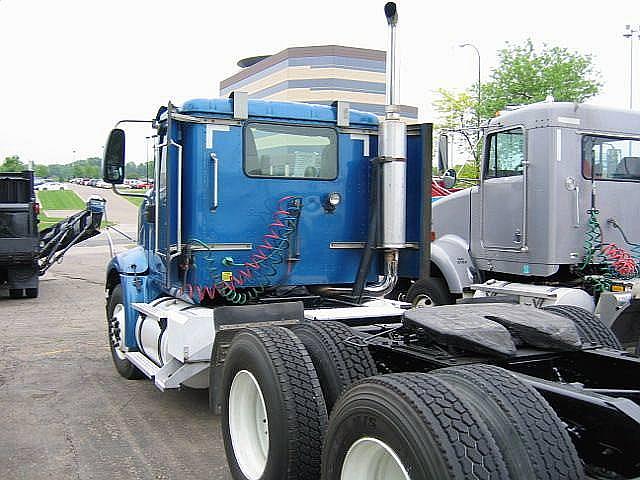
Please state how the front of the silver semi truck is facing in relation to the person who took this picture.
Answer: facing away from the viewer and to the left of the viewer

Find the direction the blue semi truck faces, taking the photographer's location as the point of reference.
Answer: facing away from the viewer and to the left of the viewer

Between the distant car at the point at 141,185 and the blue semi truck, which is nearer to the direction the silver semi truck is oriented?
the distant car

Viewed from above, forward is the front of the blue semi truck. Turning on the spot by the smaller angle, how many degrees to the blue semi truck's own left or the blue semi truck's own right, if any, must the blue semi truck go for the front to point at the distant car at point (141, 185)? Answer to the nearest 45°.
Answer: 0° — it already faces it

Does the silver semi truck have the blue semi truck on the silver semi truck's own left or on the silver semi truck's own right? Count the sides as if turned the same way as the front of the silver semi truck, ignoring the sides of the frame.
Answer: on the silver semi truck's own left

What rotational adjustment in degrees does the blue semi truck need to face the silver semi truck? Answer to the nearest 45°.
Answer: approximately 90° to its right
